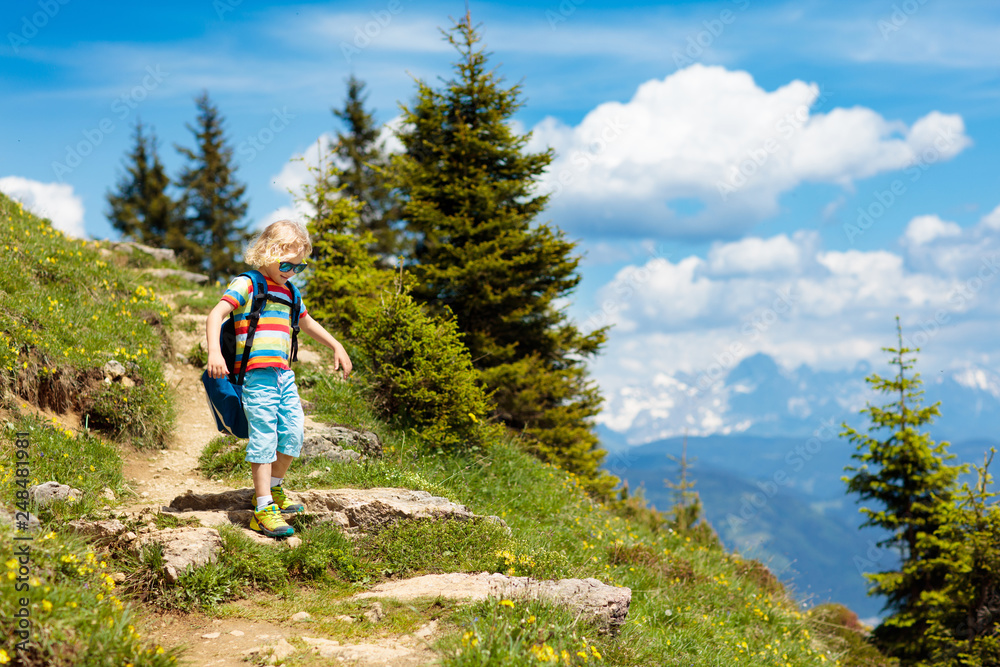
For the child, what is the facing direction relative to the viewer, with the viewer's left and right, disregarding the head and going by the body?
facing the viewer and to the right of the viewer

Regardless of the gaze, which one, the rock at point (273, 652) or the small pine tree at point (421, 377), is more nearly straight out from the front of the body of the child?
the rock

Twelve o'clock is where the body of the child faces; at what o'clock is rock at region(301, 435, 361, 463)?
The rock is roughly at 8 o'clock from the child.

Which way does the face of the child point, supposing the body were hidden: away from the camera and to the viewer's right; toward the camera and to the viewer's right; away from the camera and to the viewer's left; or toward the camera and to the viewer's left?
toward the camera and to the viewer's right

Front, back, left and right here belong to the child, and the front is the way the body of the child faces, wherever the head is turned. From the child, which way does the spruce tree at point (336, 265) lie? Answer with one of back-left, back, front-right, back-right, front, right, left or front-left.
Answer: back-left

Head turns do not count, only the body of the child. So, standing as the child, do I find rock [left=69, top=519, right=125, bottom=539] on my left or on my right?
on my right

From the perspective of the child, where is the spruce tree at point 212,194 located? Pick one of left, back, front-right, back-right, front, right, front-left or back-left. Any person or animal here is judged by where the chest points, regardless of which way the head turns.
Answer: back-left

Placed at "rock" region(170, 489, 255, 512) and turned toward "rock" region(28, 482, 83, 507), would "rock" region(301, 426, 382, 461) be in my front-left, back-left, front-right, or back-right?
back-right
